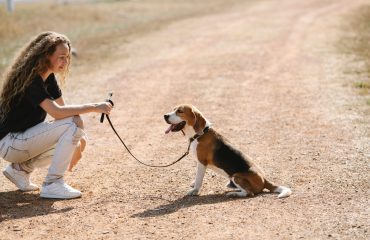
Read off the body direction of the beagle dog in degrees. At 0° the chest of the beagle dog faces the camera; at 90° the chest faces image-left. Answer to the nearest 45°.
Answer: approximately 90°

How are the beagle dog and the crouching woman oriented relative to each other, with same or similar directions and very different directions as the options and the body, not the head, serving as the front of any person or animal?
very different directions

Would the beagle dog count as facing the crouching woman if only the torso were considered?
yes

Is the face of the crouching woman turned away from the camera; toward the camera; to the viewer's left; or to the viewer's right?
to the viewer's right

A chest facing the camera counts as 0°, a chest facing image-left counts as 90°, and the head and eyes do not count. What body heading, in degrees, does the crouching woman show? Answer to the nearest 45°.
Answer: approximately 270°

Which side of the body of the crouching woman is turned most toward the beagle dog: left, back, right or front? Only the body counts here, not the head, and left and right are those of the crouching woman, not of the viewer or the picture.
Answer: front

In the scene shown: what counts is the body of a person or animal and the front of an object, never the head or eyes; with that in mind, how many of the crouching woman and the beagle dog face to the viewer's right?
1
